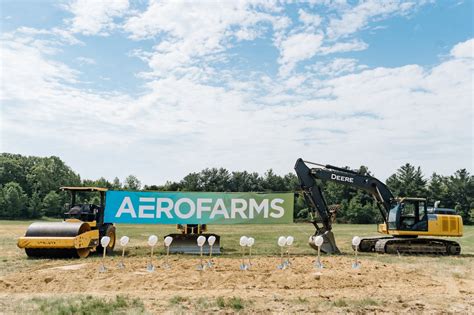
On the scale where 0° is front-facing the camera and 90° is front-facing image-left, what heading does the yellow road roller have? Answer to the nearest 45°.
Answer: approximately 45°

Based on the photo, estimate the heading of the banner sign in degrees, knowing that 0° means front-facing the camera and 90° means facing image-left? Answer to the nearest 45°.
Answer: approximately 0°

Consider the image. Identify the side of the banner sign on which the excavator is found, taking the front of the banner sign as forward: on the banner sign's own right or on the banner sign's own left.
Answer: on the banner sign's own left

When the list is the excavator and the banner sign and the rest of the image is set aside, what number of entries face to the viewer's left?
1

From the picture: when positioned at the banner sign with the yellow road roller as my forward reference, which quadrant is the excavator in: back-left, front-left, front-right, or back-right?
back-left

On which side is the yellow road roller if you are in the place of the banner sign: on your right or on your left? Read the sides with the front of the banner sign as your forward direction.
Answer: on your right

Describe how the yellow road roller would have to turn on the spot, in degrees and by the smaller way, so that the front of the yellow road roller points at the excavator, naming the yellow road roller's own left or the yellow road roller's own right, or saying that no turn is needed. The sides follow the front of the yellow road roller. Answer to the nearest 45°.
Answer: approximately 135° to the yellow road roller's own left

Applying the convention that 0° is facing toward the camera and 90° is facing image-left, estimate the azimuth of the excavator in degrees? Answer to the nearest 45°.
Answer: approximately 90°

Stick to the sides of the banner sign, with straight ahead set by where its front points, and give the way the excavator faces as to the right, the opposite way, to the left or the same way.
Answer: to the right

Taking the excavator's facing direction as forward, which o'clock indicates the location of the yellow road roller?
The yellow road roller is roughly at 11 o'clock from the excavator.
